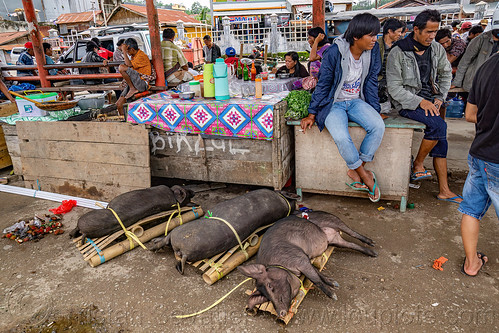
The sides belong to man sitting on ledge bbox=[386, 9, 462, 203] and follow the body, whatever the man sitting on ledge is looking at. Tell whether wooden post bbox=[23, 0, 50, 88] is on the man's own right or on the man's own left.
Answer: on the man's own right

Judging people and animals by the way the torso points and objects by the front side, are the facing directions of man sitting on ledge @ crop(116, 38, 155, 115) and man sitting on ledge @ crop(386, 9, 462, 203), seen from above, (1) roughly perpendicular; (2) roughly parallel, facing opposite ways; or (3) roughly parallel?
roughly perpendicular

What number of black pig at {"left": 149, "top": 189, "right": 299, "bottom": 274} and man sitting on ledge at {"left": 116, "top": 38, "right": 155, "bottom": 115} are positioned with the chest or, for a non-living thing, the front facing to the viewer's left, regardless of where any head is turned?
1

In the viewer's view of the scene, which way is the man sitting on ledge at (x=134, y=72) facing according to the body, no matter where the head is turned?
to the viewer's left

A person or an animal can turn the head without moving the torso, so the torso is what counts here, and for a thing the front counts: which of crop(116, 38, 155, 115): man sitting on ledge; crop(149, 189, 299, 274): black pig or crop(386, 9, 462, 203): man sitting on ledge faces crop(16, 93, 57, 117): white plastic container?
crop(116, 38, 155, 115): man sitting on ledge

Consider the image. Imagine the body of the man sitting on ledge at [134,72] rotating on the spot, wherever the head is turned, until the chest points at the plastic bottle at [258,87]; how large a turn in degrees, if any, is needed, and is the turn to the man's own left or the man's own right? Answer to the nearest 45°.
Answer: approximately 135° to the man's own left
